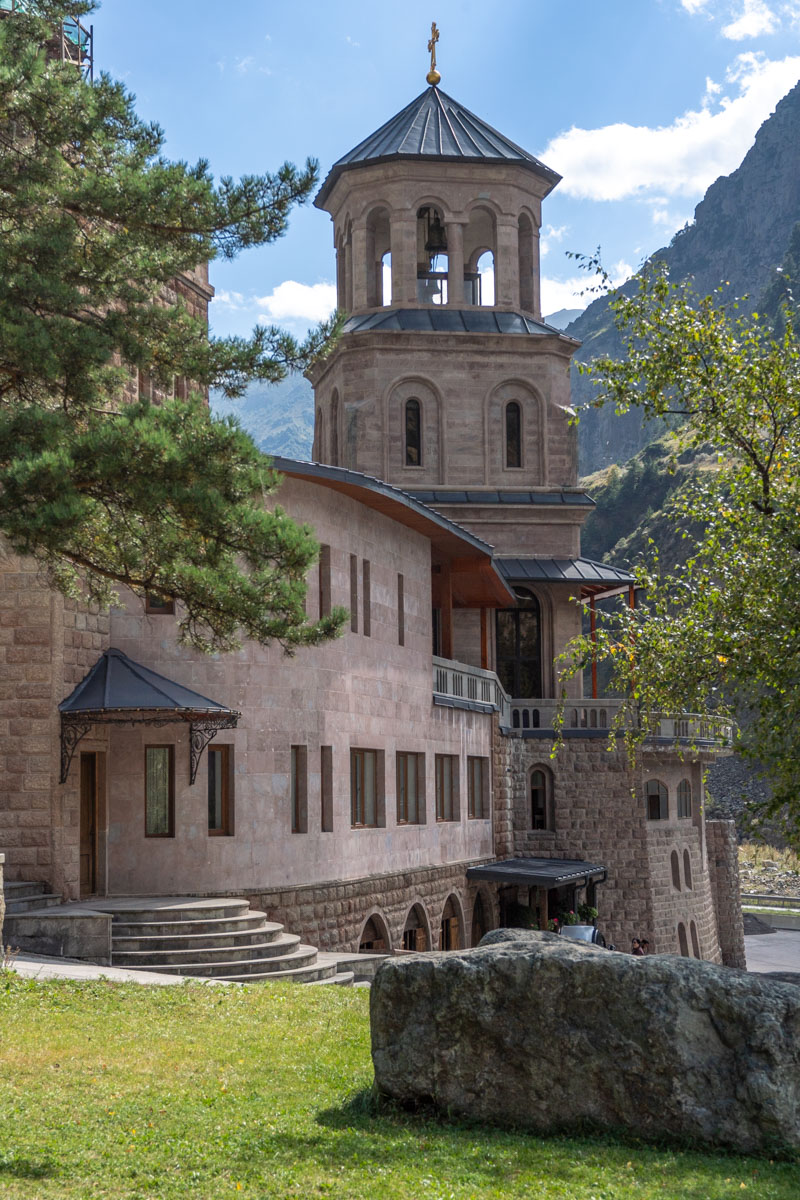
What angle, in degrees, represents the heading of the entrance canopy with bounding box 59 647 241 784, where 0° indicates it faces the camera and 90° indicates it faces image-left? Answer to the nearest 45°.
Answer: approximately 315°

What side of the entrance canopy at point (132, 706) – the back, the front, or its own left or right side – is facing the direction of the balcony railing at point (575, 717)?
left

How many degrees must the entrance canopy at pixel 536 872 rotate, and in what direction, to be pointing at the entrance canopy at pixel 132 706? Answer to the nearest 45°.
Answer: approximately 45° to its right

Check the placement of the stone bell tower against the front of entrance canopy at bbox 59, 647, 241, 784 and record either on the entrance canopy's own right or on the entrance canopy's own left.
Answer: on the entrance canopy's own left

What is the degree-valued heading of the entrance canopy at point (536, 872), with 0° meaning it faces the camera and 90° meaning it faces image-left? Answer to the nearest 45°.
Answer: approximately 315°

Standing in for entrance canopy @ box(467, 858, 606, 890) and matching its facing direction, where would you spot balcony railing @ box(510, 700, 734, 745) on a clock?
The balcony railing is roughly at 8 o'clock from the entrance canopy.
